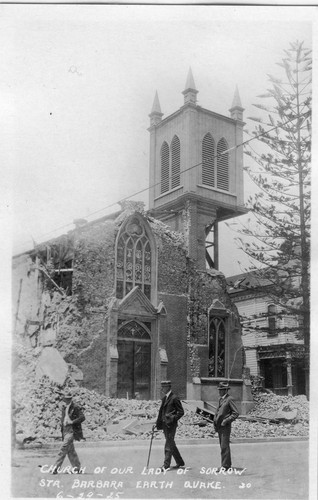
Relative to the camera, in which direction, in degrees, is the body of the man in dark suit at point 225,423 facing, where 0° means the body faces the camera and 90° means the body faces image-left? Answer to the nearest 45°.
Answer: approximately 45°

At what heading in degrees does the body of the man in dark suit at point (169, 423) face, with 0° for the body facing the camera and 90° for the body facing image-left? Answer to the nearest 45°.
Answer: approximately 45°

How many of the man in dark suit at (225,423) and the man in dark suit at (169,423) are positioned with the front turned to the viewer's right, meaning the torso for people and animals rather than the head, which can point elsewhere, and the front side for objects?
0

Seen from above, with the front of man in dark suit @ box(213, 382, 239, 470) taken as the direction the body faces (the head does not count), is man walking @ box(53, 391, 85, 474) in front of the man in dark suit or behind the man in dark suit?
in front

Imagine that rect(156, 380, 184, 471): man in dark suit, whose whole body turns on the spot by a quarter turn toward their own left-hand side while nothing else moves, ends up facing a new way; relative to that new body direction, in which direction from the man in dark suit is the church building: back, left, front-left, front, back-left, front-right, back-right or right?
back-left
